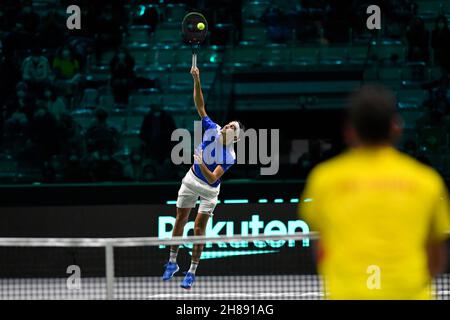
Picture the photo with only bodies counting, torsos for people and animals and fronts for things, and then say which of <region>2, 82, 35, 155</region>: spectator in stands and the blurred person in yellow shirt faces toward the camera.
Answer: the spectator in stands

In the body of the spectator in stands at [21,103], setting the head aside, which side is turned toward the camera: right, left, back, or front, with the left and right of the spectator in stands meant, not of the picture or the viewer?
front

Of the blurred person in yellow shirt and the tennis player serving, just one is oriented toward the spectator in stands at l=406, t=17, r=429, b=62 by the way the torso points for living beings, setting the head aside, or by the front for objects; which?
the blurred person in yellow shirt

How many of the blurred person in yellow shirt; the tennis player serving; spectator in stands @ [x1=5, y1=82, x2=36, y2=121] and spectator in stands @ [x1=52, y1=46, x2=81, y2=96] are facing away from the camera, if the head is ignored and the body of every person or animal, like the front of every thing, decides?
1

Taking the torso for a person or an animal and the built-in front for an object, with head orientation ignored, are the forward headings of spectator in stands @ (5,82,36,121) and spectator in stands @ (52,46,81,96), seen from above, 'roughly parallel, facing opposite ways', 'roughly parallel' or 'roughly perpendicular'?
roughly parallel

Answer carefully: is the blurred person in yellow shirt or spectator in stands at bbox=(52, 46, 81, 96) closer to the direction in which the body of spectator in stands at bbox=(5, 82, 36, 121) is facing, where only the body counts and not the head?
the blurred person in yellow shirt

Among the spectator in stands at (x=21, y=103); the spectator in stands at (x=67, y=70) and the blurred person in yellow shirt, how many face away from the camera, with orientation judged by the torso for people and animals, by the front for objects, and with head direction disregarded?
1

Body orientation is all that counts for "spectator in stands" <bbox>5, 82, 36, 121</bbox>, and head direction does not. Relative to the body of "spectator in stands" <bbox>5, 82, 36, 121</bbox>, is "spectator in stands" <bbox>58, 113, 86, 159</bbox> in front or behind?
in front

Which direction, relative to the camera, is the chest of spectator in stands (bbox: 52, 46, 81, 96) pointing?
toward the camera

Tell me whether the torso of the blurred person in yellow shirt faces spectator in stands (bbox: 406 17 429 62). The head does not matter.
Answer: yes

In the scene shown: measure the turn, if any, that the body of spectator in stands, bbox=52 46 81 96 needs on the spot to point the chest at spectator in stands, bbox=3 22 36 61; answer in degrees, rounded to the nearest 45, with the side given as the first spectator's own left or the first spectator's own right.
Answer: approximately 135° to the first spectator's own right

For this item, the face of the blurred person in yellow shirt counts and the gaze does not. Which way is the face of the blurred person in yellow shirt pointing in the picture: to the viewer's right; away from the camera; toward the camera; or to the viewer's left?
away from the camera

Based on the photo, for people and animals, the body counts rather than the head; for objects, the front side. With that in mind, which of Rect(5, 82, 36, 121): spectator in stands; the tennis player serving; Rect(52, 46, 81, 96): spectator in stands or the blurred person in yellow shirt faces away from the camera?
the blurred person in yellow shirt

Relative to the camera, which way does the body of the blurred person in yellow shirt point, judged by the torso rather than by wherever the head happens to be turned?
away from the camera

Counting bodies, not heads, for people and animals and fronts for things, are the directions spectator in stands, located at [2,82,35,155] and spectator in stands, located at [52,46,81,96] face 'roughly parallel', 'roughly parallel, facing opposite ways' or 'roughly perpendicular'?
roughly parallel

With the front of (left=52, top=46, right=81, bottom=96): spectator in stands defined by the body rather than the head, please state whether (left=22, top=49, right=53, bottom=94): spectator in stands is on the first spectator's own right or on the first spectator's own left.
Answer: on the first spectator's own right

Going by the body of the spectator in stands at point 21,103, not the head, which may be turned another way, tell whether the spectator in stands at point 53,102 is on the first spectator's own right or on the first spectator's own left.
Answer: on the first spectator's own left
